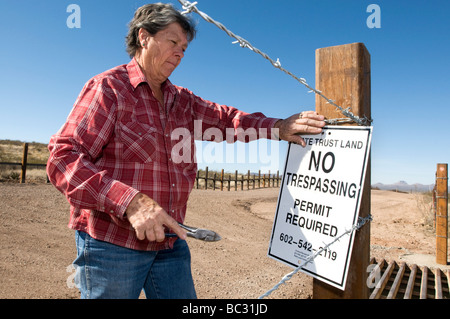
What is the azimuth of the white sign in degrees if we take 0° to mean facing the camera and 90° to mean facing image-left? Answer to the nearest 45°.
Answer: approximately 45°

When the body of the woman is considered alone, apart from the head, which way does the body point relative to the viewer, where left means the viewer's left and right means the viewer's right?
facing the viewer and to the right of the viewer

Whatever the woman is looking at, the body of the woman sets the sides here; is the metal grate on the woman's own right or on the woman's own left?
on the woman's own left

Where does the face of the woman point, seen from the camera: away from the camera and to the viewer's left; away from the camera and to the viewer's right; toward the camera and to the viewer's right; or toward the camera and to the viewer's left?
toward the camera and to the viewer's right

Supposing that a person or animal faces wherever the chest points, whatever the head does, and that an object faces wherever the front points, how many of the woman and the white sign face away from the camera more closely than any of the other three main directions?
0

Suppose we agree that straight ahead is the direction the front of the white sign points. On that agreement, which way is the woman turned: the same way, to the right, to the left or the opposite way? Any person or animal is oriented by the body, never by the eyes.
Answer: to the left

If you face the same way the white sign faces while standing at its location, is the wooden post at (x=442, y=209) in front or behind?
behind
